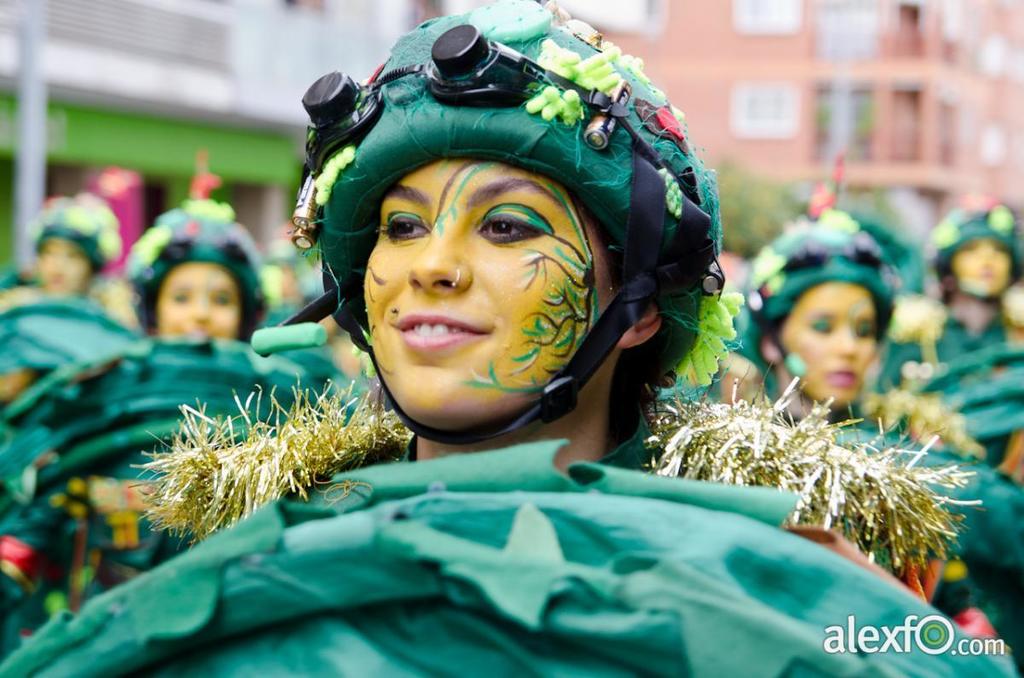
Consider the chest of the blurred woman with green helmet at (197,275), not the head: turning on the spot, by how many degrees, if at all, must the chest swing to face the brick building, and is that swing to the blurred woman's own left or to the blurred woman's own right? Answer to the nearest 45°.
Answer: approximately 135° to the blurred woman's own left

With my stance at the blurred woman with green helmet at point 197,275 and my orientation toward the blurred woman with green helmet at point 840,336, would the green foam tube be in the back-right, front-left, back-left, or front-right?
front-right

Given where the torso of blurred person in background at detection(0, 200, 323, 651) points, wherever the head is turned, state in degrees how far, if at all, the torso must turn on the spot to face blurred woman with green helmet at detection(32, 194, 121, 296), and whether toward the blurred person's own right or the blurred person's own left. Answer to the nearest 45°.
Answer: approximately 180°

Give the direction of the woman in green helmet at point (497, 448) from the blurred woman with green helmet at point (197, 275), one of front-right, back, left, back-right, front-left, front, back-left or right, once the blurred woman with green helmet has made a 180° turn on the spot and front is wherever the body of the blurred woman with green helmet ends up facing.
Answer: back

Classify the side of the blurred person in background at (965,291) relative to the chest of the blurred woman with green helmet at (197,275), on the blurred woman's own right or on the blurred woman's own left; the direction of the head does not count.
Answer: on the blurred woman's own left

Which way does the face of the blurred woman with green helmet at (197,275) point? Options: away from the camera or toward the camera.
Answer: toward the camera

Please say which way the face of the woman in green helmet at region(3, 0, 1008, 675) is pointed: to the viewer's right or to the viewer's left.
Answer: to the viewer's left

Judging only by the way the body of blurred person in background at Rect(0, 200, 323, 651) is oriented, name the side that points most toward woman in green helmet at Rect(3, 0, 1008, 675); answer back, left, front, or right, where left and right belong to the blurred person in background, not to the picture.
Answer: front

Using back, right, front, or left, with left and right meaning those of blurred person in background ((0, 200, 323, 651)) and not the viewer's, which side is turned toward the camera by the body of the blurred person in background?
front

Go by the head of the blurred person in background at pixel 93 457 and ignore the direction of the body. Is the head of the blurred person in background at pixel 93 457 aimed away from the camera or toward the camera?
toward the camera

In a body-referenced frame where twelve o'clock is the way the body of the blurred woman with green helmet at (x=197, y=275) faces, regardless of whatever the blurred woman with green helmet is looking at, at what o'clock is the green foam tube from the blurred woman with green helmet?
The green foam tube is roughly at 12 o'clock from the blurred woman with green helmet.

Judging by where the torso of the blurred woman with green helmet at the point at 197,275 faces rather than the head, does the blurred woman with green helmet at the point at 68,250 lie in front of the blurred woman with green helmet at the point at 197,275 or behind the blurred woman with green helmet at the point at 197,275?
behind

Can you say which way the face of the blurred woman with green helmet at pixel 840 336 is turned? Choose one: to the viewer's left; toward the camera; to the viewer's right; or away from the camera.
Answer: toward the camera

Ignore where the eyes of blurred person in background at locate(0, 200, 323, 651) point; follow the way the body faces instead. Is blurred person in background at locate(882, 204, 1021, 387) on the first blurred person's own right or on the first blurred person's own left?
on the first blurred person's own left
